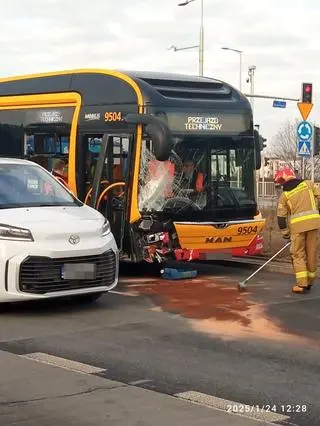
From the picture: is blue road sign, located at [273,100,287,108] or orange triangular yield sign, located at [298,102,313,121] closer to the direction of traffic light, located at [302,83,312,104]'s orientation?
the orange triangular yield sign

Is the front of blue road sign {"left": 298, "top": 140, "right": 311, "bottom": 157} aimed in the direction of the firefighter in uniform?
yes

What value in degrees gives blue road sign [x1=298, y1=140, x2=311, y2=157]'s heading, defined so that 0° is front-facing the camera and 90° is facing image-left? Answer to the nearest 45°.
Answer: approximately 0°

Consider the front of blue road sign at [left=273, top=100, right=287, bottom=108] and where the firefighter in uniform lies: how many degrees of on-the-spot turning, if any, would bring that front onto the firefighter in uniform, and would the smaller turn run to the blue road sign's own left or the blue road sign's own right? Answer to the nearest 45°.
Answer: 0° — it already faces them

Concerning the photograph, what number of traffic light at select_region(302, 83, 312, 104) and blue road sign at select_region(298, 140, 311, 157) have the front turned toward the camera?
2

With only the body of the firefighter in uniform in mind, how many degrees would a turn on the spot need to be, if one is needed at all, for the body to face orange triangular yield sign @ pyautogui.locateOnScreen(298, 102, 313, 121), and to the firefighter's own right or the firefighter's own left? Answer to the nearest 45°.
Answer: approximately 45° to the firefighter's own right

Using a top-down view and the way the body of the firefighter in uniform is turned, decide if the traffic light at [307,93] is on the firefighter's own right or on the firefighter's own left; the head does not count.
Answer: on the firefighter's own right

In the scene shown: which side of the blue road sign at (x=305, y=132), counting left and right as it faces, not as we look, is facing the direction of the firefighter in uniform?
front

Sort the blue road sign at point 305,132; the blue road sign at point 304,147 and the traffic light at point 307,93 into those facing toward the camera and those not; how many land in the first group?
3
